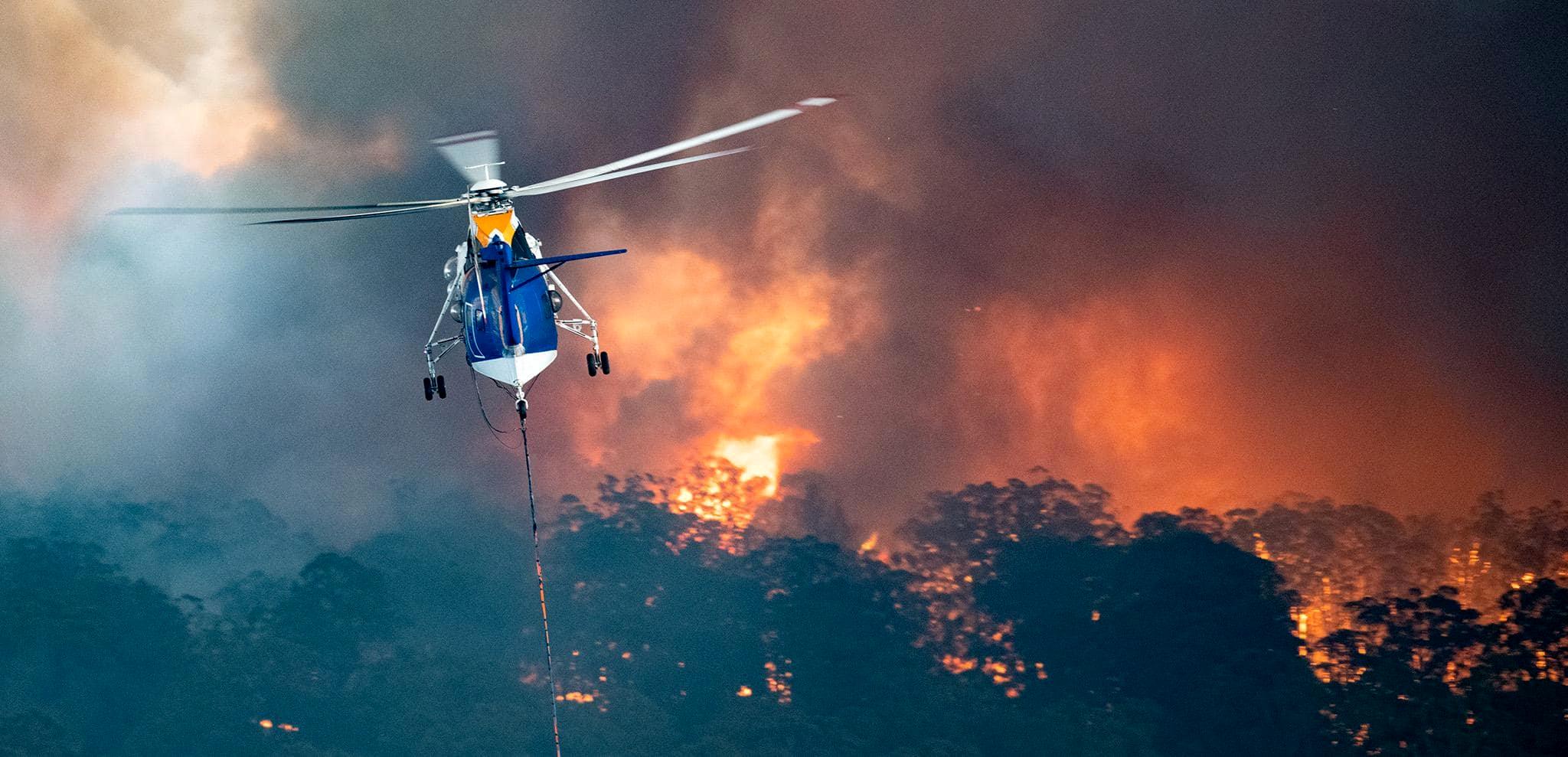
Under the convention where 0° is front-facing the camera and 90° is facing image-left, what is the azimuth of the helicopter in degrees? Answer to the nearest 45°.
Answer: approximately 180°
